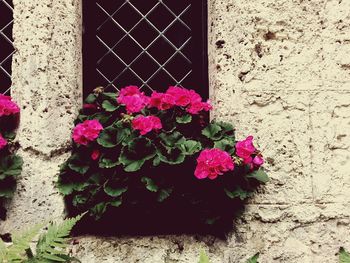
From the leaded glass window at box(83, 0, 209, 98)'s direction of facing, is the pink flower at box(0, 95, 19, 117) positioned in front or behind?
in front

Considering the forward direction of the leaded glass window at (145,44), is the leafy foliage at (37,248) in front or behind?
in front

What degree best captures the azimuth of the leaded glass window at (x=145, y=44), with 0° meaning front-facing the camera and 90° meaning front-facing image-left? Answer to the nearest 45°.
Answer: approximately 0°
